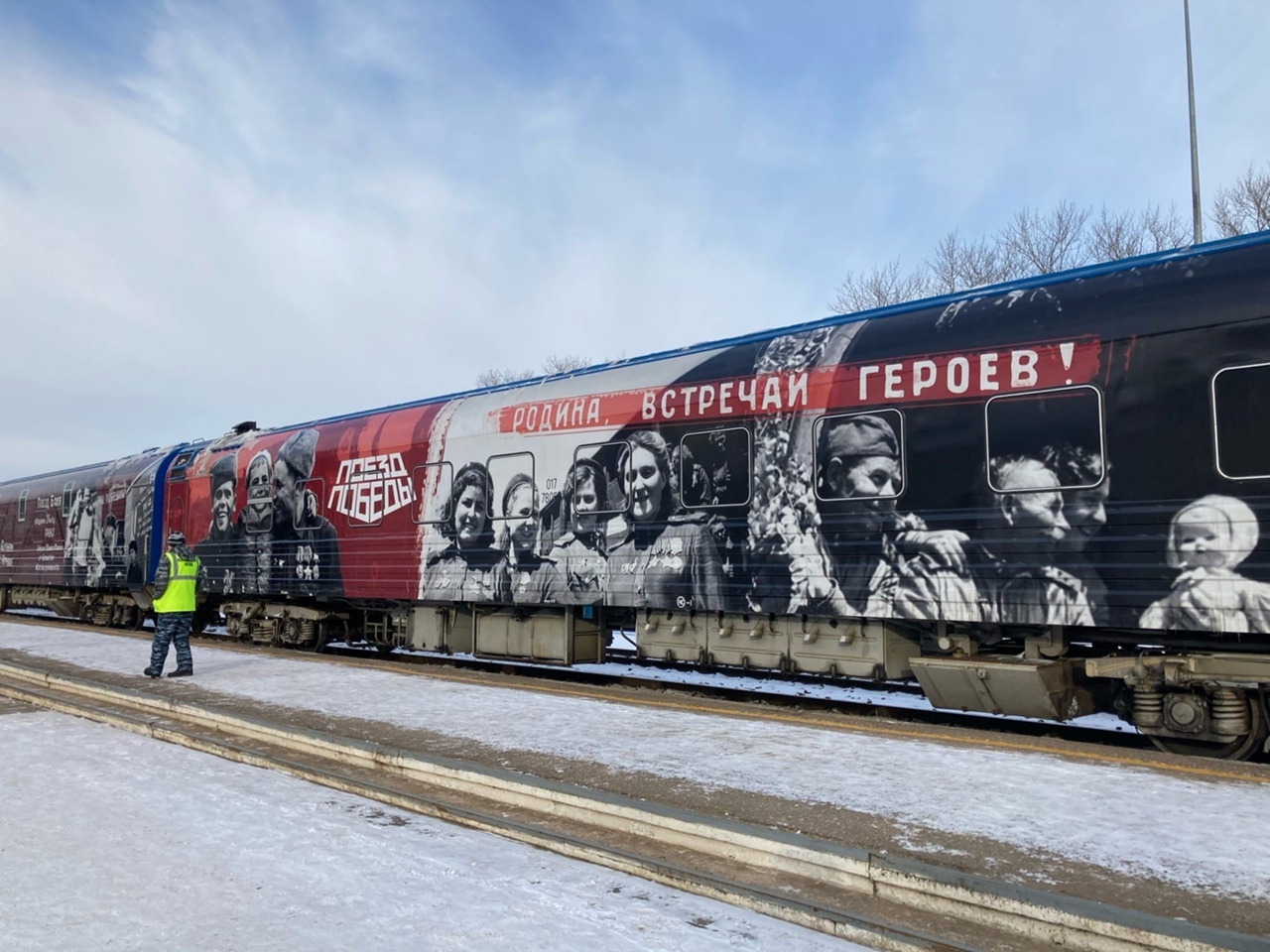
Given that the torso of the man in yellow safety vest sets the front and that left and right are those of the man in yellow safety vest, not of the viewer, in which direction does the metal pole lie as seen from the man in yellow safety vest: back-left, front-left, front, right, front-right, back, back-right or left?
back-right

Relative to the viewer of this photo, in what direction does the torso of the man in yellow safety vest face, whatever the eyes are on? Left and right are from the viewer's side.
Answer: facing away from the viewer and to the left of the viewer
